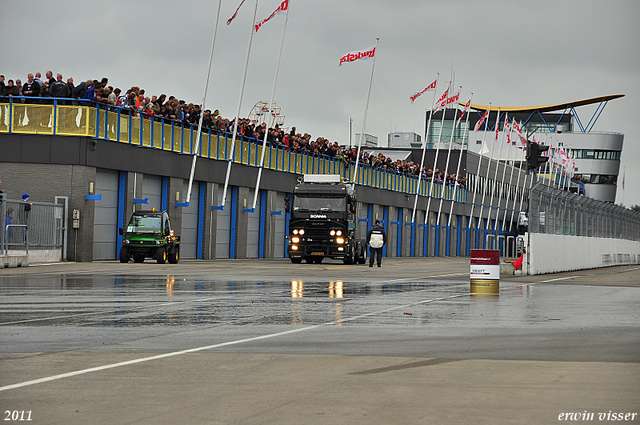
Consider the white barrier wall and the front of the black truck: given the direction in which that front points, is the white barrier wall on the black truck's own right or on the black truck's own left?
on the black truck's own left

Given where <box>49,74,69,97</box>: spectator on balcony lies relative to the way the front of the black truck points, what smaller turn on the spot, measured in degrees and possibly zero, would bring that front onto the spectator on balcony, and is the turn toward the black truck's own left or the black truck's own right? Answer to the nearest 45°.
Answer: approximately 45° to the black truck's own right

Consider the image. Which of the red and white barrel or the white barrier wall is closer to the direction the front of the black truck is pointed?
the red and white barrel

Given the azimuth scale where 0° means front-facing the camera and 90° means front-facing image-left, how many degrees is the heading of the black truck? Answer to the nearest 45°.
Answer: approximately 0°

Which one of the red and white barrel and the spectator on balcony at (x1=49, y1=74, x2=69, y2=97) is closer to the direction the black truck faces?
the red and white barrel

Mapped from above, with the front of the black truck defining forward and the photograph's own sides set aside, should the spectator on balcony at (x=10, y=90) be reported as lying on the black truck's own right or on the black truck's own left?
on the black truck's own right

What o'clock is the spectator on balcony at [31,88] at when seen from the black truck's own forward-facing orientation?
The spectator on balcony is roughly at 2 o'clock from the black truck.
